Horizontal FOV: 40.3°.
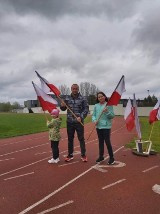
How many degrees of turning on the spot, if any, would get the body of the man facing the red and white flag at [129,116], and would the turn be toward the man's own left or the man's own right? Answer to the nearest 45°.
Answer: approximately 135° to the man's own left

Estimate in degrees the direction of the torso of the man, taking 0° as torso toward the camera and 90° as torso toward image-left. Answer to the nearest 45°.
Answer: approximately 0°
